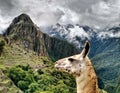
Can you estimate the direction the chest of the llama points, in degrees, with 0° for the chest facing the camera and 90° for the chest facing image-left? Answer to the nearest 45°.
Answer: approximately 90°
